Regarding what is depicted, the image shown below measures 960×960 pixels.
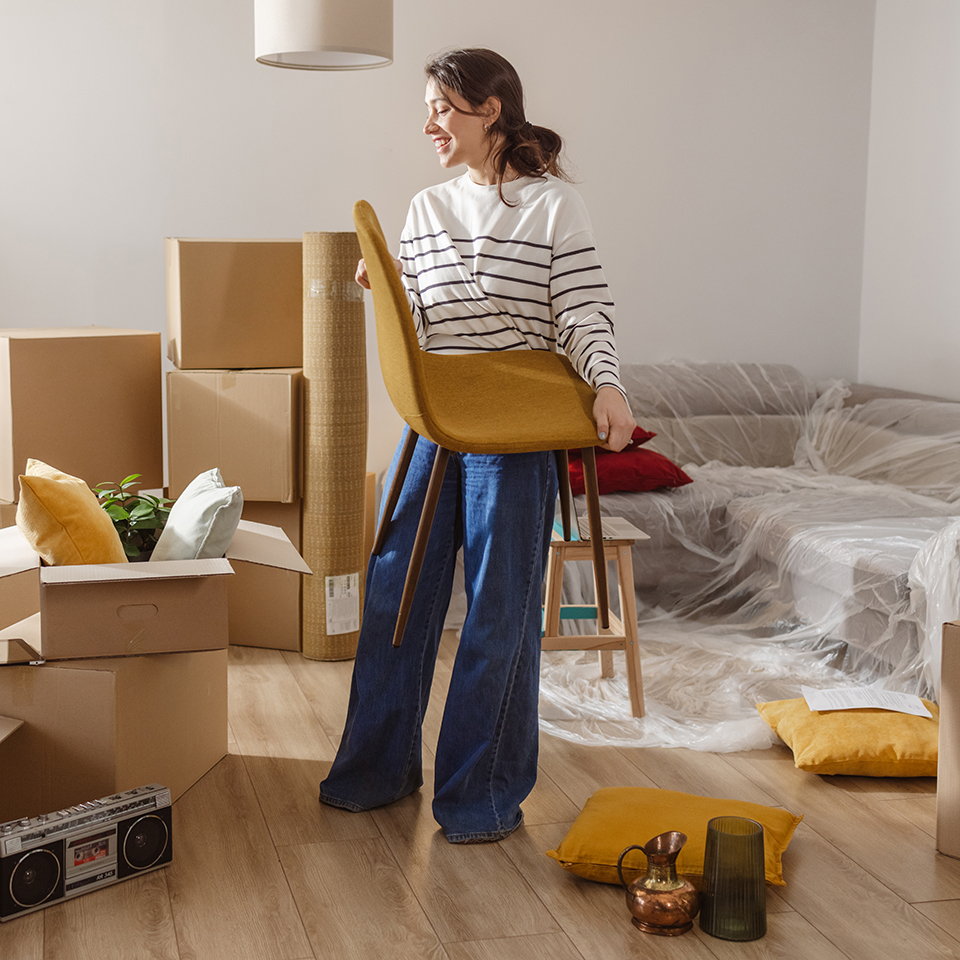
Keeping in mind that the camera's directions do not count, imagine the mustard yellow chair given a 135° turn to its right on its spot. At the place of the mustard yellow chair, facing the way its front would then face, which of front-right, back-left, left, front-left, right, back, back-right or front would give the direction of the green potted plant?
right

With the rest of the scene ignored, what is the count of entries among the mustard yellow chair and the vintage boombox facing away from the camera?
0

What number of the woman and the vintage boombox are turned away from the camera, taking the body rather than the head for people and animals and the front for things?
0

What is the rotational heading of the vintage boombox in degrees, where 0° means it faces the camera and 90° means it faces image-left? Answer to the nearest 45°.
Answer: approximately 315°

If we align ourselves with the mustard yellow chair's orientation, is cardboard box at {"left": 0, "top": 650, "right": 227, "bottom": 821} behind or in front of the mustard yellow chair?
behind

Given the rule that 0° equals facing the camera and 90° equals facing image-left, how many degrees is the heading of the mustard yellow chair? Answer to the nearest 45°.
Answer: approximately 270°

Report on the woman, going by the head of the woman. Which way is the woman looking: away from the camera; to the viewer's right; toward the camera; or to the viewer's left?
to the viewer's left
